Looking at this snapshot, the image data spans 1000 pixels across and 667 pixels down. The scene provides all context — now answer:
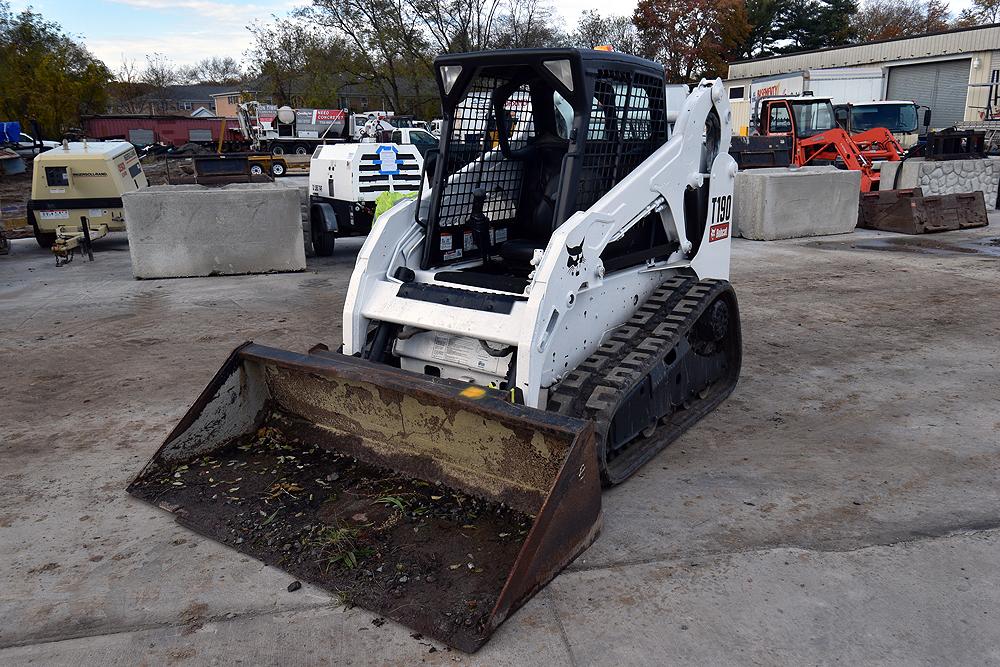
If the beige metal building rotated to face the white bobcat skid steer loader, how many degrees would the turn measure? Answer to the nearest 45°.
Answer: approximately 45° to its left

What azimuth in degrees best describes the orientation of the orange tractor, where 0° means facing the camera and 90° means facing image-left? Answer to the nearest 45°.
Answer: approximately 315°

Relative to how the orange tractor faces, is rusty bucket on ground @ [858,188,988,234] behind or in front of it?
in front

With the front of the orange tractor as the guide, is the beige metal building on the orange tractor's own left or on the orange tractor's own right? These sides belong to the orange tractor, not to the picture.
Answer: on the orange tractor's own left

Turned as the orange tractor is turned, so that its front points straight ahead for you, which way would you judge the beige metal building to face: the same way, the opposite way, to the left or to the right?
to the right

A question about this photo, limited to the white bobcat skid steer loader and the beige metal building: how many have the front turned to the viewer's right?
0

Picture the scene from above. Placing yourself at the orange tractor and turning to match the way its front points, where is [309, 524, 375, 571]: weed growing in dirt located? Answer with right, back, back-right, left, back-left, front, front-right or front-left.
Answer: front-right

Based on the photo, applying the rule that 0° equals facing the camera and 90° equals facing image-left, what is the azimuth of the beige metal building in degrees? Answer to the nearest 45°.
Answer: approximately 45°

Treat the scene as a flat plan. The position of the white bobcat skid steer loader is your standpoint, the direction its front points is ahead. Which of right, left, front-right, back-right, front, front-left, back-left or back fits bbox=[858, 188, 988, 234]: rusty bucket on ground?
back

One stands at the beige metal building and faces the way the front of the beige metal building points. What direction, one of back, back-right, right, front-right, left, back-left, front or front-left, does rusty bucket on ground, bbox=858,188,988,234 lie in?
front-left

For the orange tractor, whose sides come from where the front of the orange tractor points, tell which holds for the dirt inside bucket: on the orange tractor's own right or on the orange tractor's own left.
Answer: on the orange tractor's own right

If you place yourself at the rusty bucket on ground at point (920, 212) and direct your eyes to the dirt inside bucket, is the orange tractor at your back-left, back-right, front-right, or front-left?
back-right

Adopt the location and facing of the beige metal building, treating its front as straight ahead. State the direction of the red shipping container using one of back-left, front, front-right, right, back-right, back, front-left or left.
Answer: front-right

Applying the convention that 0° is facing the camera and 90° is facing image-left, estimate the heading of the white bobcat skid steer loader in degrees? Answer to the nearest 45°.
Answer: approximately 45°
